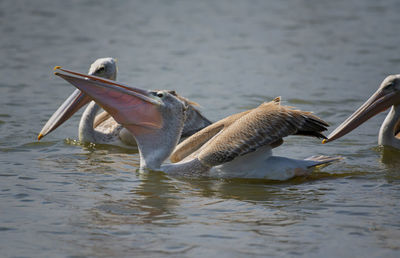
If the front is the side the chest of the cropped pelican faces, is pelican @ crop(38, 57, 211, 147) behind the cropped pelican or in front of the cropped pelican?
in front

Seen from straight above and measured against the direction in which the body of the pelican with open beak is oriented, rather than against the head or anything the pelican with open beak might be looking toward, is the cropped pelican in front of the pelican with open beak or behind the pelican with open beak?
behind

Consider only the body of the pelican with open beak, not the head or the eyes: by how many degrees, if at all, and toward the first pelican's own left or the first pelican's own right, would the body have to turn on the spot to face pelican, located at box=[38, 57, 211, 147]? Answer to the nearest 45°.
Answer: approximately 45° to the first pelican's own right

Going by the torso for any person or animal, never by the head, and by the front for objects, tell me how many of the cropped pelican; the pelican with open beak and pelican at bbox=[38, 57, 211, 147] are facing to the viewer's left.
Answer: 3

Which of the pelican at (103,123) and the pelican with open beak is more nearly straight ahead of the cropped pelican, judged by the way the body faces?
the pelican

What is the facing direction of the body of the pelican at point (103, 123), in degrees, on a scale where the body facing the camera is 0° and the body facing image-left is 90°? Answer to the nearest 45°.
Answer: approximately 90°

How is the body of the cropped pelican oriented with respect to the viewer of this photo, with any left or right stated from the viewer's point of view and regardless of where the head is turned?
facing to the left of the viewer

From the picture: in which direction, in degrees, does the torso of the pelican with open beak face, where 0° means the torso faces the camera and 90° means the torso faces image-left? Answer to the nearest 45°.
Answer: approximately 90°
